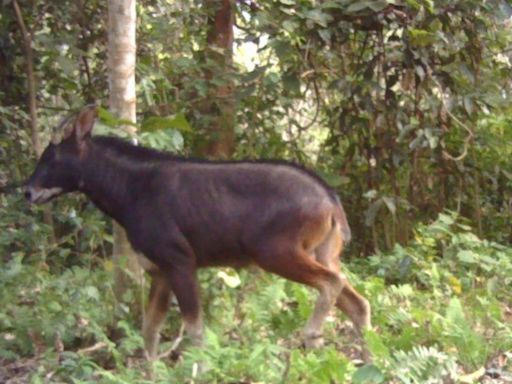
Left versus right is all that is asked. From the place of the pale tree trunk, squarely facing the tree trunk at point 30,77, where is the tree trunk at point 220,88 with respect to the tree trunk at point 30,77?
right

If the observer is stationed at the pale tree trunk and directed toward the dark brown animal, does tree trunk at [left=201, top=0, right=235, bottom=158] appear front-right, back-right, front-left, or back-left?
back-left

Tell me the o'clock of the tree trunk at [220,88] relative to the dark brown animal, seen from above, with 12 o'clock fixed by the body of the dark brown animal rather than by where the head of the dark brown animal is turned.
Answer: The tree trunk is roughly at 3 o'clock from the dark brown animal.

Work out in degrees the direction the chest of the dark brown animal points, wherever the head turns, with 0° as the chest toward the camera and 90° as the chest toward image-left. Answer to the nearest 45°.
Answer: approximately 90°

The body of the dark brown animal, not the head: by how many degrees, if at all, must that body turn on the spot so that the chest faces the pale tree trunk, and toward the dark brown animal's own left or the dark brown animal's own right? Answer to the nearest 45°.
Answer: approximately 45° to the dark brown animal's own right

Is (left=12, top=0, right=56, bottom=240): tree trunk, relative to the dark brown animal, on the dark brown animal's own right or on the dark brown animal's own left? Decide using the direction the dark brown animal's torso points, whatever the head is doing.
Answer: on the dark brown animal's own right
